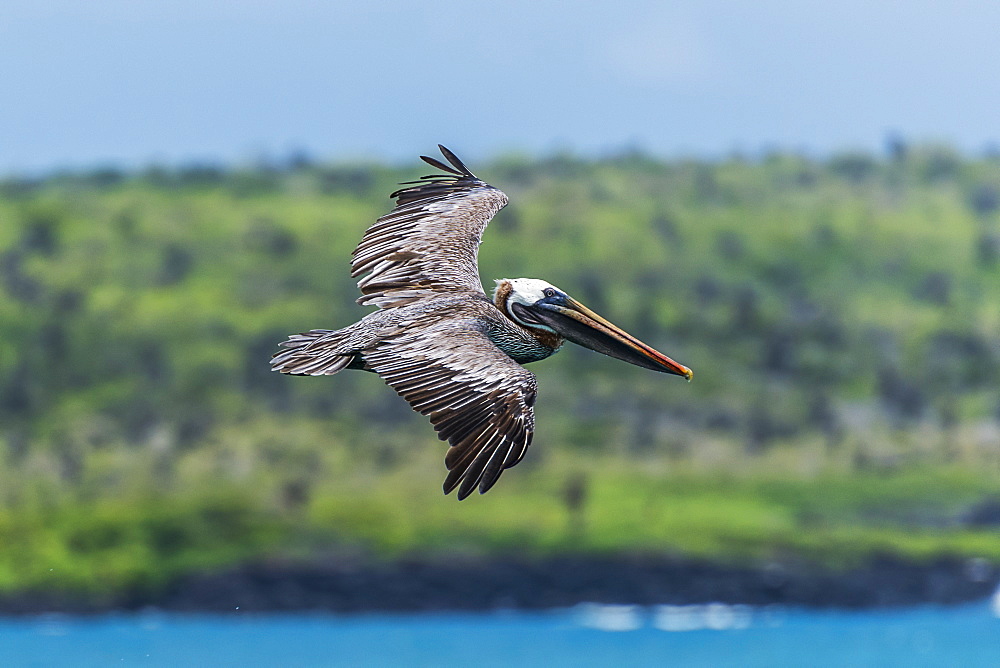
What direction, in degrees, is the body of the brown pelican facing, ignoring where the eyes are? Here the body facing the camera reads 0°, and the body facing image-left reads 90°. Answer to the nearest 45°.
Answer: approximately 270°
